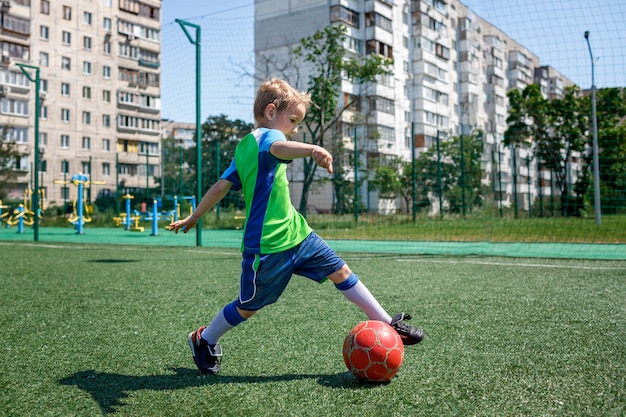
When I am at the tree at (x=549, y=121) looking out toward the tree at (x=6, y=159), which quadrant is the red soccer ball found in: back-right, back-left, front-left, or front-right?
front-left

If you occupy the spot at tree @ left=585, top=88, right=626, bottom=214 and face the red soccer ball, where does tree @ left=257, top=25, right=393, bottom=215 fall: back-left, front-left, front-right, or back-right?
front-right

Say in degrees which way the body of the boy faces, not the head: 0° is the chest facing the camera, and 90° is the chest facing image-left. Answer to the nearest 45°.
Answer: approximately 270°

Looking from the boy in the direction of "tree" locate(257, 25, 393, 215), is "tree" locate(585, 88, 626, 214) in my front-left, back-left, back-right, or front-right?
front-right
